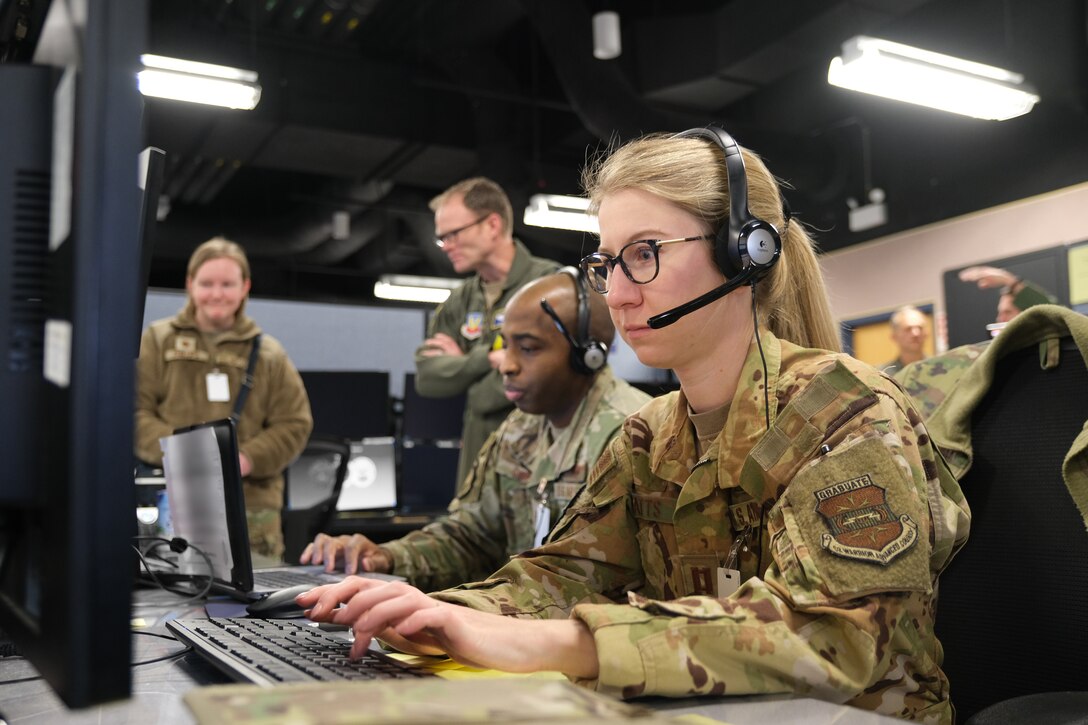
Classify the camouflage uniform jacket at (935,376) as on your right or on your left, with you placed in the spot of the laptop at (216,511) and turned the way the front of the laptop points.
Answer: on your right

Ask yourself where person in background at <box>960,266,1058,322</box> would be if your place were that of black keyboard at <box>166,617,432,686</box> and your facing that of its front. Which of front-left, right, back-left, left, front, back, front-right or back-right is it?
front-left

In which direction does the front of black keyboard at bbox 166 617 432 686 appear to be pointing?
to the viewer's right

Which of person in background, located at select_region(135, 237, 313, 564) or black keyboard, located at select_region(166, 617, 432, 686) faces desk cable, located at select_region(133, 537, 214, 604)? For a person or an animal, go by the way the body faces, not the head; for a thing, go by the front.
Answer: the person in background

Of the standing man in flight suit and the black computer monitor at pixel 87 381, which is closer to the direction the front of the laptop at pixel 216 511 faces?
the standing man in flight suit

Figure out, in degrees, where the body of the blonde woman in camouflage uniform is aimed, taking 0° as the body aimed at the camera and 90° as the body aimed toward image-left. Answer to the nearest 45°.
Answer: approximately 45°

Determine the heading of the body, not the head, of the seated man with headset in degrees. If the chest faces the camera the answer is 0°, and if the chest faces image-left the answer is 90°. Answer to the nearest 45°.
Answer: approximately 45°

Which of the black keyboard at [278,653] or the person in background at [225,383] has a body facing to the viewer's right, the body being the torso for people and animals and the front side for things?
the black keyboard

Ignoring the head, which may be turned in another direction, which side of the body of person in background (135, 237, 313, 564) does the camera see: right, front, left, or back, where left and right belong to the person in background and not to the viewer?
front

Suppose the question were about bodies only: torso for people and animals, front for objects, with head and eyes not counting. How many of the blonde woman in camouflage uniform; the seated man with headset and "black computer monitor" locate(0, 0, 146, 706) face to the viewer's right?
1

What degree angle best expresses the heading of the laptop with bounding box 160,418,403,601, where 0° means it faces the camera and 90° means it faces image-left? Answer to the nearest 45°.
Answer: approximately 225°

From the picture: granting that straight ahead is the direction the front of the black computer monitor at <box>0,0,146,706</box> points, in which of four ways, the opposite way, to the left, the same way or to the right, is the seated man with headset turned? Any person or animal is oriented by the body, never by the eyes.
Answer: the opposite way

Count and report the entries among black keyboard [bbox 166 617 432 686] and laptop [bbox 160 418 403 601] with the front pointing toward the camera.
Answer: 0

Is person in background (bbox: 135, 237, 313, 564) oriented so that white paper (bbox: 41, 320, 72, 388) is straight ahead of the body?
yes

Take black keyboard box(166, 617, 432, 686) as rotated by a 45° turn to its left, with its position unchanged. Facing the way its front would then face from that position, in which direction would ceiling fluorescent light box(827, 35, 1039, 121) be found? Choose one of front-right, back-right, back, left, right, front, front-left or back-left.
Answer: front

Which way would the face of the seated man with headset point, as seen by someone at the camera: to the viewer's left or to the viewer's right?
to the viewer's left

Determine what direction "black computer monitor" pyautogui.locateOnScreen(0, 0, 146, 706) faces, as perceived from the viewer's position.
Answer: facing to the right of the viewer

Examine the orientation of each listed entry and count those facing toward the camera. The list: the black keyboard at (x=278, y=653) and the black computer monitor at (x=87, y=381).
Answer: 0
